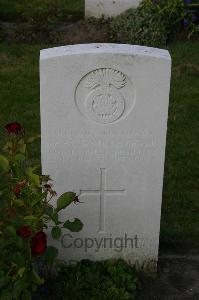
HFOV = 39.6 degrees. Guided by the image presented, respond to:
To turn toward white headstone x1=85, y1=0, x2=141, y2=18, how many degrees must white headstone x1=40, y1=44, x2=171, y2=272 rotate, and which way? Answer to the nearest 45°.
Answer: approximately 180°

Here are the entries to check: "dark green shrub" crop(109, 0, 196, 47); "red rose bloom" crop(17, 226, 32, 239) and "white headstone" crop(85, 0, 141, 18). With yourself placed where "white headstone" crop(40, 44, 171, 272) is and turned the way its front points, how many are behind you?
2

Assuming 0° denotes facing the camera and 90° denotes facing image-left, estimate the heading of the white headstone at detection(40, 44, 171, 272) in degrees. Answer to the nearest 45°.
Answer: approximately 0°
